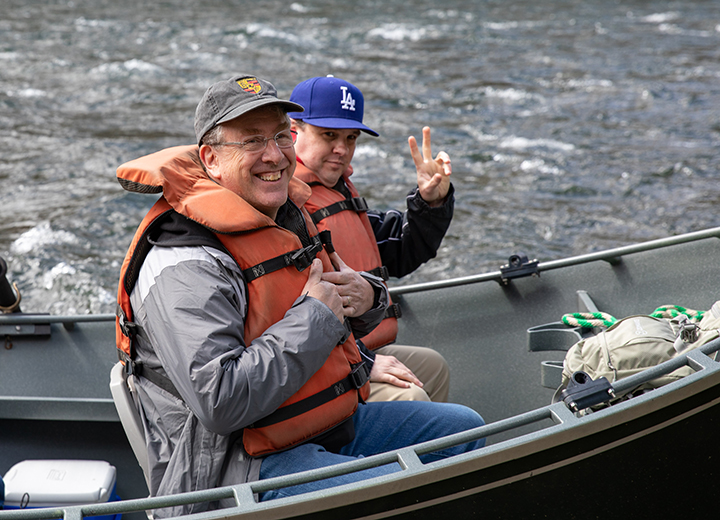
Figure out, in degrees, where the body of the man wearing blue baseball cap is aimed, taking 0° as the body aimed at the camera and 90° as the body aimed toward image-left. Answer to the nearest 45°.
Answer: approximately 315°

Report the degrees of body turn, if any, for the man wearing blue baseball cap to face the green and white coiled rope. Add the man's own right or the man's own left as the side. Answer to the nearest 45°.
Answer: approximately 45° to the man's own left

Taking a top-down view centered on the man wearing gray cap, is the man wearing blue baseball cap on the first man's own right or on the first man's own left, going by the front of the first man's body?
on the first man's own left

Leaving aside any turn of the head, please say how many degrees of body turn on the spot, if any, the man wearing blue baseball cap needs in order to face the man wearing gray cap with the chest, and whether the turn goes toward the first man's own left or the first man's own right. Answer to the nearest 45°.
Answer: approximately 45° to the first man's own right
